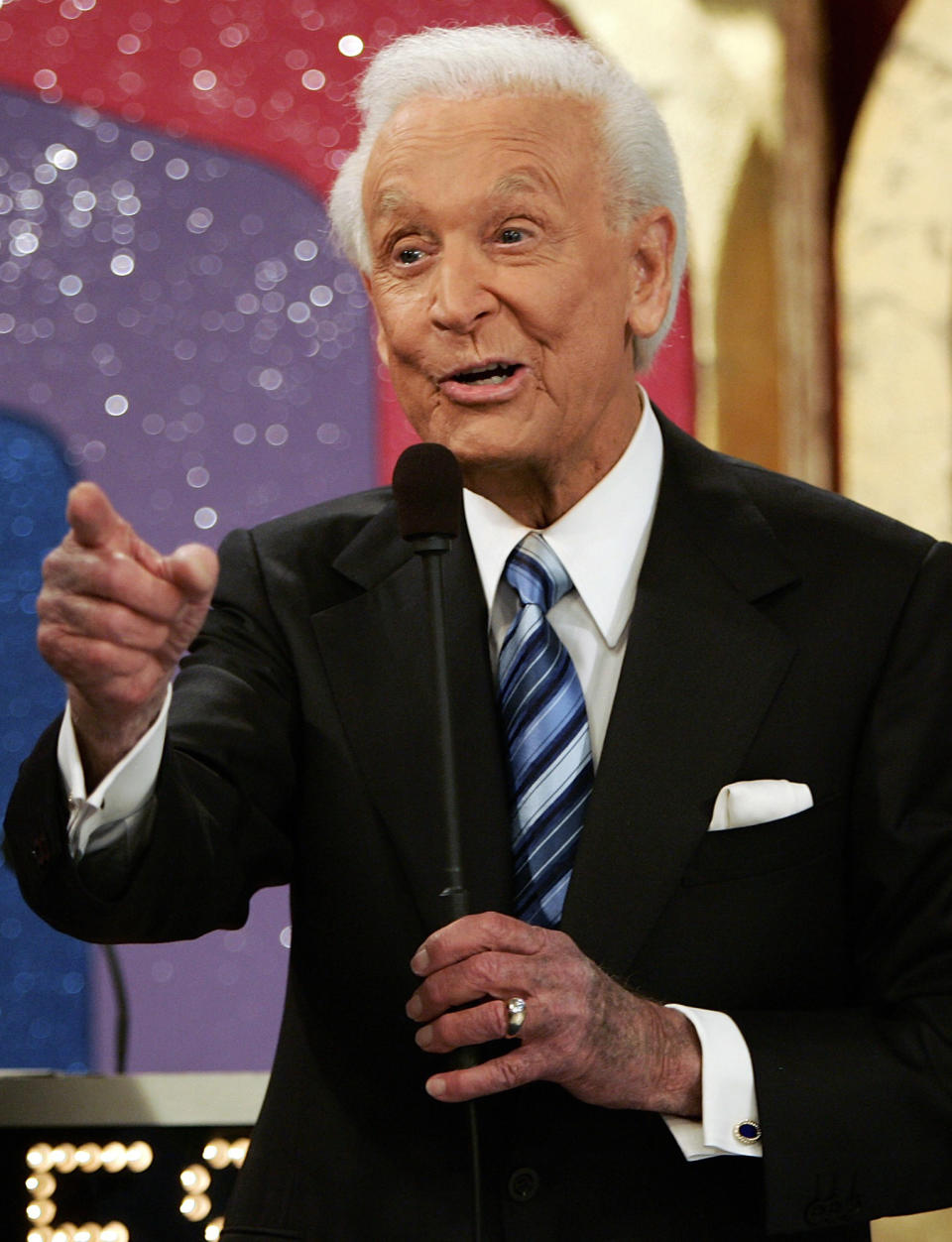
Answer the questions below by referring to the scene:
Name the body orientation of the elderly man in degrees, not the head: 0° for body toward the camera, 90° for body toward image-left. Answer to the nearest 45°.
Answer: approximately 45°
